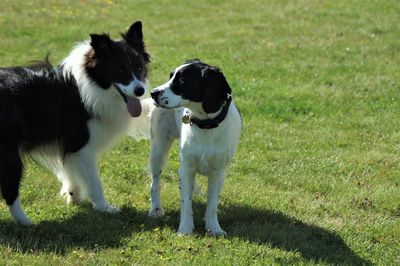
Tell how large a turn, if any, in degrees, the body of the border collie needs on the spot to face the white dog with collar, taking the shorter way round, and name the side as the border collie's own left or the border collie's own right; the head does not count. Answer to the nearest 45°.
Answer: approximately 45° to the border collie's own right

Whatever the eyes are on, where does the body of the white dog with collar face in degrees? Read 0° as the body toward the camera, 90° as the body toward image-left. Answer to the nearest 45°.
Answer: approximately 315°

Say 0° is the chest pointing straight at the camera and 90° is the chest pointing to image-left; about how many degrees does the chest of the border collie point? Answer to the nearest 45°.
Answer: approximately 270°
